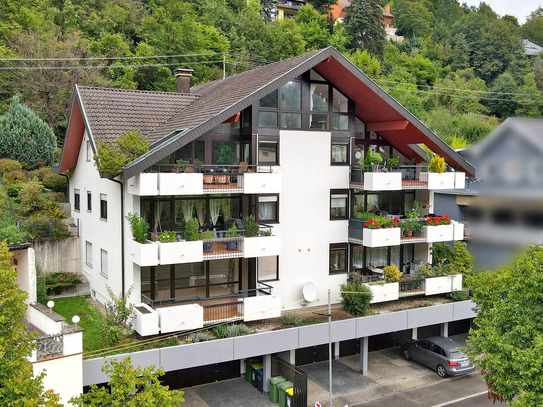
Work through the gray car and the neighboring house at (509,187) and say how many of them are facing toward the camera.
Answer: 1

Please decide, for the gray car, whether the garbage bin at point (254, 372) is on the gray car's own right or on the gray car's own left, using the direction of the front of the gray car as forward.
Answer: on the gray car's own left

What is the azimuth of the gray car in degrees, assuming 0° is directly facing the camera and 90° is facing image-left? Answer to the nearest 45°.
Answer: approximately 135°
